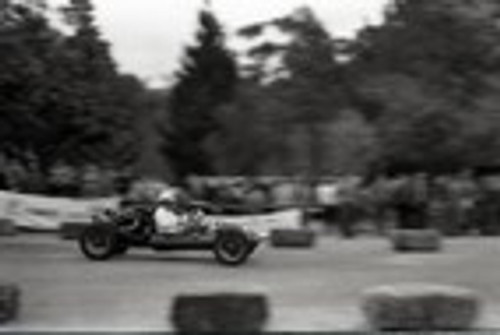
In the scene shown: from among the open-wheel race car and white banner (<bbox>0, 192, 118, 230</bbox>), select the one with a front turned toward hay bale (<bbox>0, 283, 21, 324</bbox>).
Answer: the white banner

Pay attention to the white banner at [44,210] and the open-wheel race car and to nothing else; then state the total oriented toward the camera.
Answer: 1

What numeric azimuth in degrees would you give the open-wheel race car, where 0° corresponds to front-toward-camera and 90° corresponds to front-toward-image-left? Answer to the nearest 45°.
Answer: approximately 270°

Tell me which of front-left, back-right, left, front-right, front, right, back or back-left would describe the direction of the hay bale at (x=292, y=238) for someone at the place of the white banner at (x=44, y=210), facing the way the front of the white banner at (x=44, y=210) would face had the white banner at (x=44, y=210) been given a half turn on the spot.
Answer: back-right

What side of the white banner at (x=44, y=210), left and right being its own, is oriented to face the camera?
front

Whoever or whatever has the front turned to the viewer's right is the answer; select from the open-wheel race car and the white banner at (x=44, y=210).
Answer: the open-wheel race car

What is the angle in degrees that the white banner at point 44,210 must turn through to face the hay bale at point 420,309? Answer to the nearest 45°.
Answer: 0° — it already faces it

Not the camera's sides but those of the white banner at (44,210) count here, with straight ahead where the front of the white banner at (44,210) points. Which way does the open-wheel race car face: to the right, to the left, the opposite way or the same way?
to the left

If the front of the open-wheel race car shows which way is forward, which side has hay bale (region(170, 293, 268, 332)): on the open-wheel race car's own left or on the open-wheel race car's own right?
on the open-wheel race car's own right

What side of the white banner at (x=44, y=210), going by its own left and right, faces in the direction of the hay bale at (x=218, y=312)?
front
